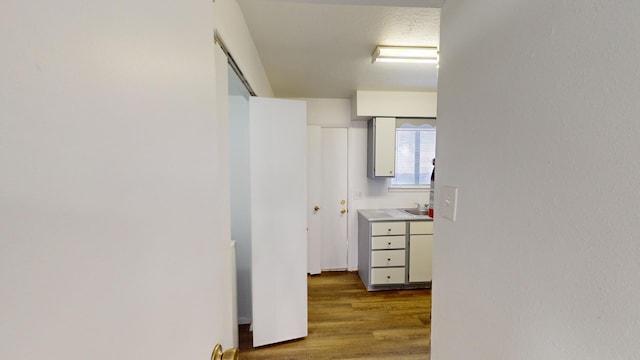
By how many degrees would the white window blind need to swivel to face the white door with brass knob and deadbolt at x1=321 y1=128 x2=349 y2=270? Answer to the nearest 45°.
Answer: approximately 90° to its right

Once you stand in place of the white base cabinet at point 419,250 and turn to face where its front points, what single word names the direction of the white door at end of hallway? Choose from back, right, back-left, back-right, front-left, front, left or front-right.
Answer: right

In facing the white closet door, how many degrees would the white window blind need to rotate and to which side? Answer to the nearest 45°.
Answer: approximately 45° to its right

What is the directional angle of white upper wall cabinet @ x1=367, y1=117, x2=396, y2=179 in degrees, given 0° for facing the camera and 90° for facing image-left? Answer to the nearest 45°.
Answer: approximately 0°
